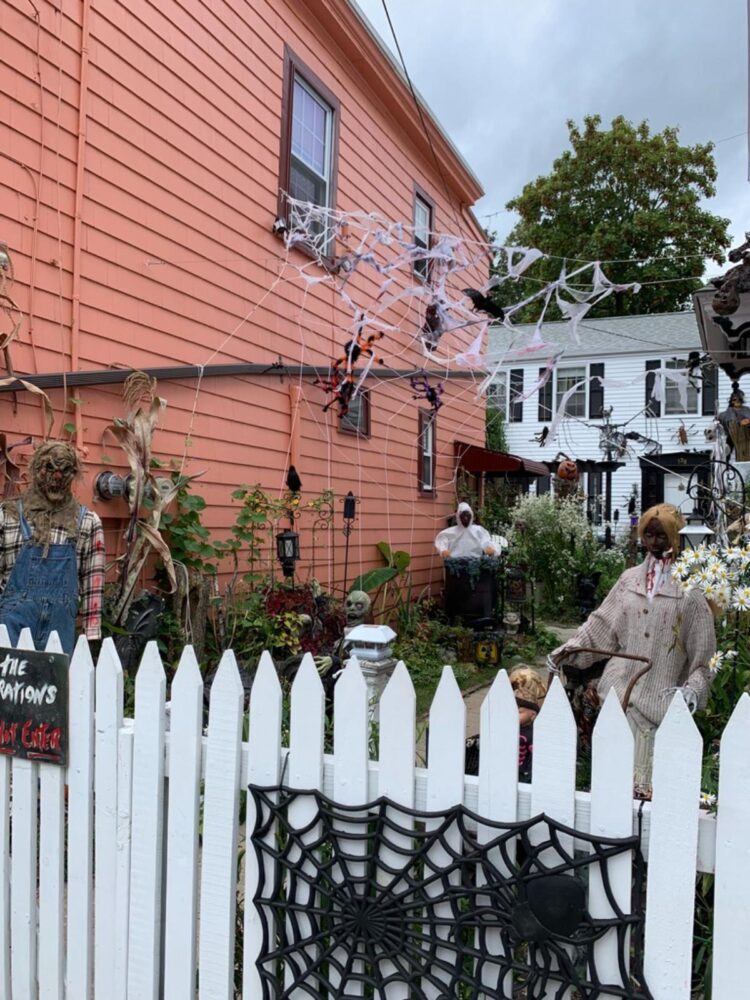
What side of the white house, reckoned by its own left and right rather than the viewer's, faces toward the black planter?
front

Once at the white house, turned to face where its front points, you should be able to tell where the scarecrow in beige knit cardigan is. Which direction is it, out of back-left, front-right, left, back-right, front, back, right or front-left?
front

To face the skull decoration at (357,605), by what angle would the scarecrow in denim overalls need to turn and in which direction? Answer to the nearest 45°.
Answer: approximately 135° to its left

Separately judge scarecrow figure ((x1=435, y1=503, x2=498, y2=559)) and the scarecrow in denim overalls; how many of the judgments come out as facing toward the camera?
2

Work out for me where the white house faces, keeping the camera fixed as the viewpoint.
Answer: facing the viewer

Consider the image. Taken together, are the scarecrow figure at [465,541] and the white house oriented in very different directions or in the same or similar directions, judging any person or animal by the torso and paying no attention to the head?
same or similar directions

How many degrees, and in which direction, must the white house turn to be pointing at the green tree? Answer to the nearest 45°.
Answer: approximately 180°

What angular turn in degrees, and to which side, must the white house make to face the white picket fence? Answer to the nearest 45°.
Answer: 0° — it already faces it

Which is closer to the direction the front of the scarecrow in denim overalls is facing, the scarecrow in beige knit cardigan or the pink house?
the scarecrow in beige knit cardigan

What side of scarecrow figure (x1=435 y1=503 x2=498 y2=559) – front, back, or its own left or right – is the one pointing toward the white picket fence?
front

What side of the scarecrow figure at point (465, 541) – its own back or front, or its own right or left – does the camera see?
front

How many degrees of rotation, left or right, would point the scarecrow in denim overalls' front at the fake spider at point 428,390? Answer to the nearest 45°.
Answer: approximately 135° to its left

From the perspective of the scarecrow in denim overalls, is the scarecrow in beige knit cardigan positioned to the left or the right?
on its left

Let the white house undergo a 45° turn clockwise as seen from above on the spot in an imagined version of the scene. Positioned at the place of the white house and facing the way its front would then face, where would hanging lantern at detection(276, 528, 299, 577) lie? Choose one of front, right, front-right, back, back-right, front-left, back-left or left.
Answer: front-left

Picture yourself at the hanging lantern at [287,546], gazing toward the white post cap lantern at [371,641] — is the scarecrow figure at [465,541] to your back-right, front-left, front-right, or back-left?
back-left

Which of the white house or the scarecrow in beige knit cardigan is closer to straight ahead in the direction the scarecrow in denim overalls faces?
the scarecrow in beige knit cardigan

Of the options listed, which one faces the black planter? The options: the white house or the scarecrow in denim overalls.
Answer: the white house

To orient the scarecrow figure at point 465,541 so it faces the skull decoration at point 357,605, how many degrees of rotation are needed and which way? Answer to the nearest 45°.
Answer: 0° — it already faces it
